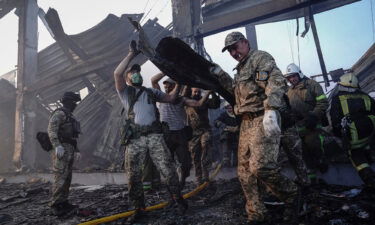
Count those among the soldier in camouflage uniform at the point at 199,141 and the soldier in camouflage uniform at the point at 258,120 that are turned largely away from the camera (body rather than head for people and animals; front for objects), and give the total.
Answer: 0

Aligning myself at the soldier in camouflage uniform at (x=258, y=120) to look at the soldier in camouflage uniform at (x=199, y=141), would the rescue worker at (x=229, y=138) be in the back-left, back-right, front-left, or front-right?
front-right

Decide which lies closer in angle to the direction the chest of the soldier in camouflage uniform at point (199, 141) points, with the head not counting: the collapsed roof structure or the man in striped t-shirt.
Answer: the man in striped t-shirt

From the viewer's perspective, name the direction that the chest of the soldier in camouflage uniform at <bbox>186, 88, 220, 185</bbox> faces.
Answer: toward the camera

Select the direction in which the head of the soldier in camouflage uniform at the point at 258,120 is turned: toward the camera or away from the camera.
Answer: toward the camera

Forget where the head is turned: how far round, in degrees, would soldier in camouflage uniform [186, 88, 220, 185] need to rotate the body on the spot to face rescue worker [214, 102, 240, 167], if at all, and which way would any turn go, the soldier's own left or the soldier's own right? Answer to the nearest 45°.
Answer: approximately 135° to the soldier's own left

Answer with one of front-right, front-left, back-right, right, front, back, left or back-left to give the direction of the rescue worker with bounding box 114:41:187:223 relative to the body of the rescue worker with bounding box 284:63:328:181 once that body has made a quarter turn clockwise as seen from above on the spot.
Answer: left

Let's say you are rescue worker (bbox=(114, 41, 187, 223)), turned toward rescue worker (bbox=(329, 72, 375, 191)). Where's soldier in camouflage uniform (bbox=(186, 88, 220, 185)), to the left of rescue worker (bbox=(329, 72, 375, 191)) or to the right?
left

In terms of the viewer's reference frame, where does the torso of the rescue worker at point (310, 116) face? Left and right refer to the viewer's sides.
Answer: facing the viewer and to the left of the viewer

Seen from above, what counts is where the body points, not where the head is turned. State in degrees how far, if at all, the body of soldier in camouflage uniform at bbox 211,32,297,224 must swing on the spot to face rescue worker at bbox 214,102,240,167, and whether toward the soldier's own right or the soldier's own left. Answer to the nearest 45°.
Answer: approximately 135° to the soldier's own right

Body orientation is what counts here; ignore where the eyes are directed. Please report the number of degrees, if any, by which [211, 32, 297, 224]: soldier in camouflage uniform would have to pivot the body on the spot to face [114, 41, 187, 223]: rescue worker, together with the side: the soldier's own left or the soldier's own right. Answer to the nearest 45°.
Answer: approximately 45° to the soldier's own right
